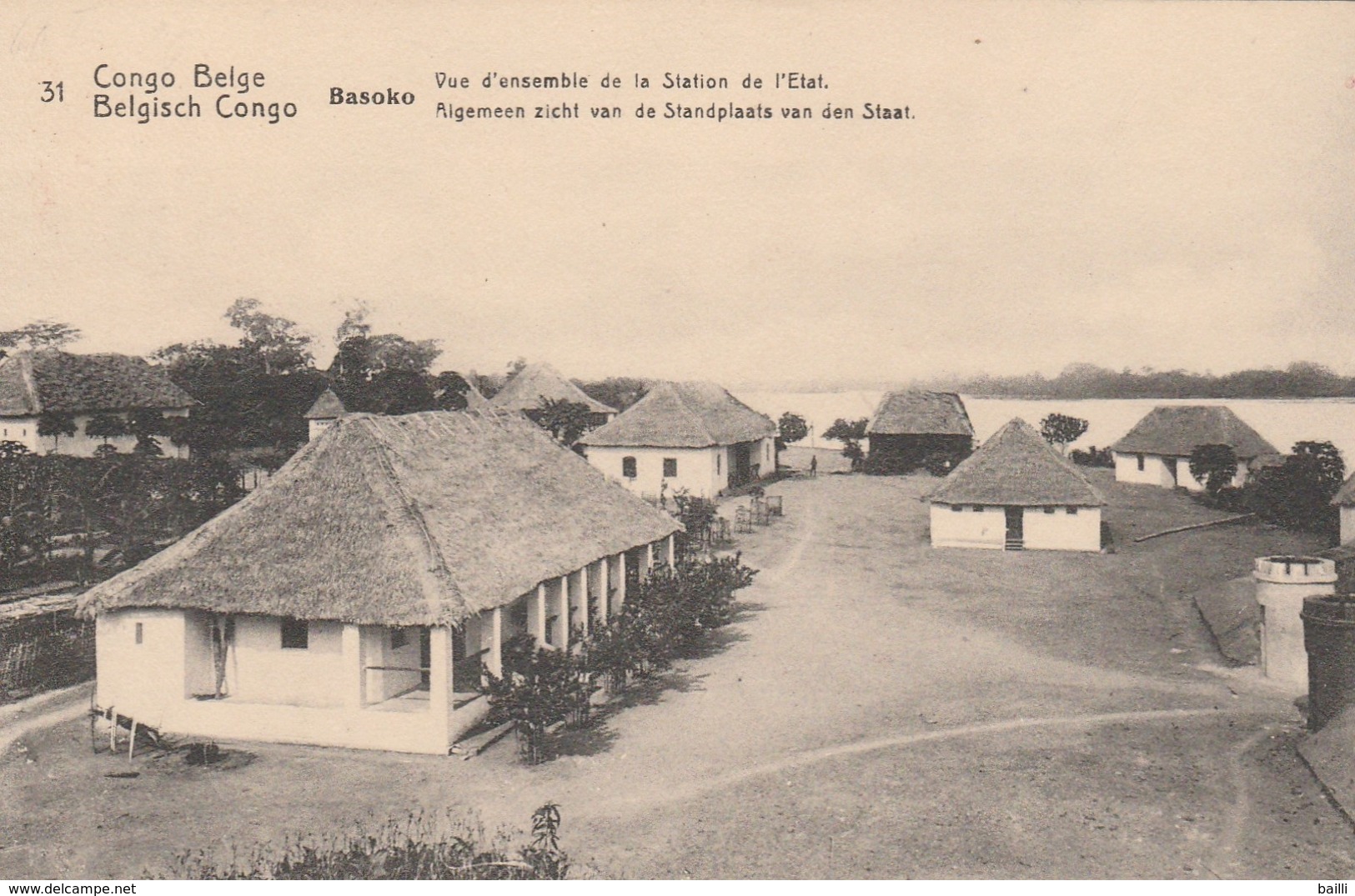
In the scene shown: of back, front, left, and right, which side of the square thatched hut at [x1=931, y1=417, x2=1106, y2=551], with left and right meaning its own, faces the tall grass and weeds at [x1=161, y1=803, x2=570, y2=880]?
front

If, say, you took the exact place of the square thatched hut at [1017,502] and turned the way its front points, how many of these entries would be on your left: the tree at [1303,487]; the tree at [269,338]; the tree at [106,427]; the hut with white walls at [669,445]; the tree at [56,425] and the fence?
1

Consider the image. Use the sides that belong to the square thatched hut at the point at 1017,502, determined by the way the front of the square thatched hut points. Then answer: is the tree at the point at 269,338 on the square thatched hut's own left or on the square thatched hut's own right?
on the square thatched hut's own right

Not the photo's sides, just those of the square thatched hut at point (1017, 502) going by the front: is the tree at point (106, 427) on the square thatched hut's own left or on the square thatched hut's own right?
on the square thatched hut's own right

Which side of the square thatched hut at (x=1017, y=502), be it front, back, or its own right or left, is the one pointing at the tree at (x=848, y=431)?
back

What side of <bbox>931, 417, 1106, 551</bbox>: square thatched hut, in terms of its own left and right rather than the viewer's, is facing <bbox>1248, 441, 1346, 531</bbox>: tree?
left

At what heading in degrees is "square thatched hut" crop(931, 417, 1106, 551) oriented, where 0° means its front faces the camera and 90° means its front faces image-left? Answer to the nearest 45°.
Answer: approximately 0°

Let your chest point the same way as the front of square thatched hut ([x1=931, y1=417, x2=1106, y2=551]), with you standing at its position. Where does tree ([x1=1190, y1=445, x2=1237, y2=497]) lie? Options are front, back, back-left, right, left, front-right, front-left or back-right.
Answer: back-left

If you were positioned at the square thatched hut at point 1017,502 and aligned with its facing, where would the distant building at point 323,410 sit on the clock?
The distant building is roughly at 3 o'clock from the square thatched hut.

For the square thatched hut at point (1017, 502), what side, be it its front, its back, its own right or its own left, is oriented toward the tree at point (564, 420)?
right

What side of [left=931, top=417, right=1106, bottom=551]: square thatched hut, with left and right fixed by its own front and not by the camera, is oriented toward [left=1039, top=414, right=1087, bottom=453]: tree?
back

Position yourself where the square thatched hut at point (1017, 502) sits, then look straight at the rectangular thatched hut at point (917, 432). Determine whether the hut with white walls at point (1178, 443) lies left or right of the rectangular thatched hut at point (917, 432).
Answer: right

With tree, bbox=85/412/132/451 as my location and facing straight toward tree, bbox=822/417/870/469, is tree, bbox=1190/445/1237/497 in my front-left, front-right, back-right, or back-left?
front-right
